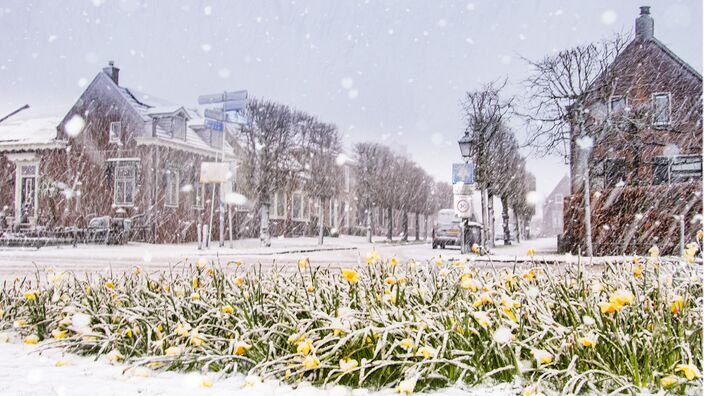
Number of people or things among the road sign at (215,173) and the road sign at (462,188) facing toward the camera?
2

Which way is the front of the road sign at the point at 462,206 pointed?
toward the camera

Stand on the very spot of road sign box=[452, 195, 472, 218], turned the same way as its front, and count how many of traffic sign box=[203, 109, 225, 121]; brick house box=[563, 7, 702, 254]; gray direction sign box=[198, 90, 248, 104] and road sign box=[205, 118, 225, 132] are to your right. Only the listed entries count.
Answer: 3

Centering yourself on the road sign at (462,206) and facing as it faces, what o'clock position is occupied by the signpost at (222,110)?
The signpost is roughly at 3 o'clock from the road sign.

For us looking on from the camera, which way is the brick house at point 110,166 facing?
facing the viewer

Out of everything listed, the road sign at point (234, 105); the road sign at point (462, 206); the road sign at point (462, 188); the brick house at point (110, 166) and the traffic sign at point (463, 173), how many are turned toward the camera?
5

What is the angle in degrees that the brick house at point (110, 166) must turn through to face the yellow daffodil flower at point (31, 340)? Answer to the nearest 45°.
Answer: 0° — it already faces it

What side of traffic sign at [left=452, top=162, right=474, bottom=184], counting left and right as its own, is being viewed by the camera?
front

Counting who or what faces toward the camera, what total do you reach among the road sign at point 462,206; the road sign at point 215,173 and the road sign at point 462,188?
3

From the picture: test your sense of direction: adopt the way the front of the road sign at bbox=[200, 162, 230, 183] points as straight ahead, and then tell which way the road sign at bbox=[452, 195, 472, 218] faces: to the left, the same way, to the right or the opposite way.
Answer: the same way

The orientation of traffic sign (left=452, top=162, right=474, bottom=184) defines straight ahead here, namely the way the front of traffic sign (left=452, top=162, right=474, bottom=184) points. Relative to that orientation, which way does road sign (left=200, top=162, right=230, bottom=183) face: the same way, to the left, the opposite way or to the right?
the same way

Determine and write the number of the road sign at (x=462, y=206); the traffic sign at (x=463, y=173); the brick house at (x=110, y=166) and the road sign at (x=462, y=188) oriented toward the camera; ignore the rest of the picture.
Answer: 4
